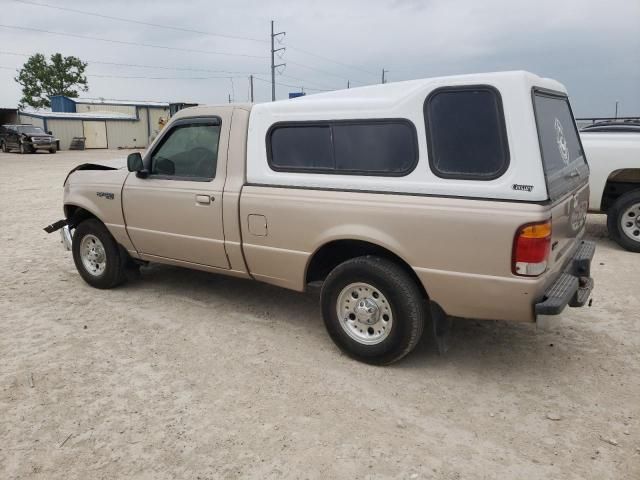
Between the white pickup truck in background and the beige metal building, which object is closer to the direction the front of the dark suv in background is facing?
the white pickup truck in background

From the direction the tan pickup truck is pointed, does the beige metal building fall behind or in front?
in front

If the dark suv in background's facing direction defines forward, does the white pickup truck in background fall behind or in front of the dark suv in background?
in front

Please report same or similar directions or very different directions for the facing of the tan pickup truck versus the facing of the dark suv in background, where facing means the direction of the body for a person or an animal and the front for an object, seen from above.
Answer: very different directions

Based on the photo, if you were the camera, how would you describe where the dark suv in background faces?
facing the viewer and to the right of the viewer

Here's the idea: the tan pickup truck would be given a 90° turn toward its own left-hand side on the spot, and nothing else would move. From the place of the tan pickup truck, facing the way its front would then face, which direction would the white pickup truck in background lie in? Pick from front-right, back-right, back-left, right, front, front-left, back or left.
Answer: back

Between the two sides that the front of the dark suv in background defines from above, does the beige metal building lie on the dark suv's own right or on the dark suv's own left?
on the dark suv's own left

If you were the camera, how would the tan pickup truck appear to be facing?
facing away from the viewer and to the left of the viewer
